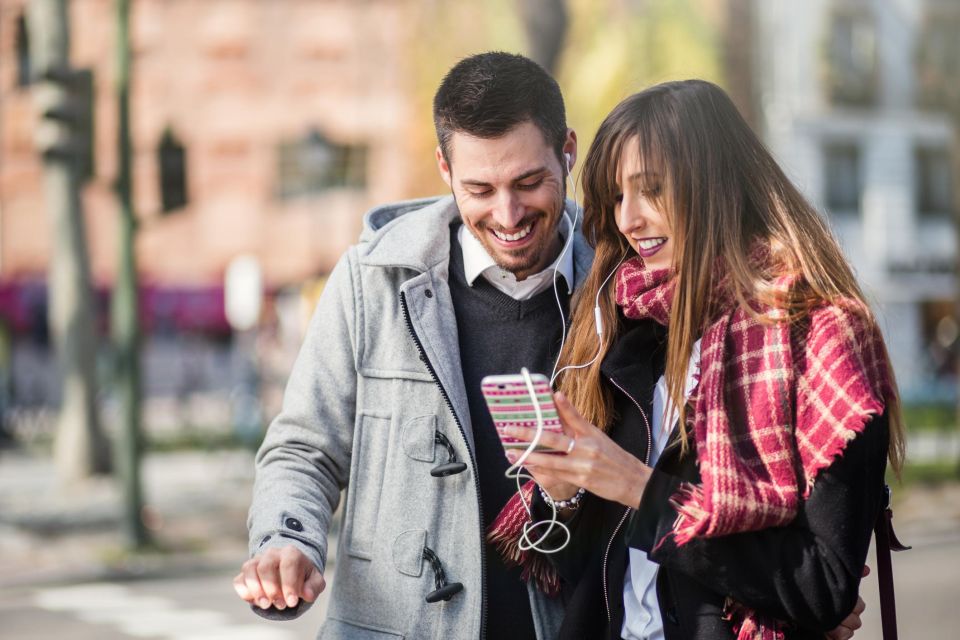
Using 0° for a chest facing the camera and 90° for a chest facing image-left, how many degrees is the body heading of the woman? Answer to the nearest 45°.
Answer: approximately 45°

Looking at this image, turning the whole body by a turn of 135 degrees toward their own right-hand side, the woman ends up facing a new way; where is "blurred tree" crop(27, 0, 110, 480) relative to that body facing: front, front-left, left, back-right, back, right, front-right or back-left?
front-left

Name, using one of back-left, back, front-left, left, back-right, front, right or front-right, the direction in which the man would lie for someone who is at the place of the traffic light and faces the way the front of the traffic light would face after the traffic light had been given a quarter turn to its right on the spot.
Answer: back

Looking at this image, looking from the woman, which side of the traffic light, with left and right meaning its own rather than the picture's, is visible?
left

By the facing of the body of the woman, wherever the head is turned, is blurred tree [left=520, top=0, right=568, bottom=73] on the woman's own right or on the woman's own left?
on the woman's own right

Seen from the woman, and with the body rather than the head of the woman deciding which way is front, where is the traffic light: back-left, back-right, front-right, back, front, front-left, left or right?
right

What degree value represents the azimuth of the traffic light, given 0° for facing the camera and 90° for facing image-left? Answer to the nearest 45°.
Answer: approximately 90°

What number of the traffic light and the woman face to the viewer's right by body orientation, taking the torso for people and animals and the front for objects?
0

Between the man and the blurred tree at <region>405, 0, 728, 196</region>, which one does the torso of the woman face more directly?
the man
